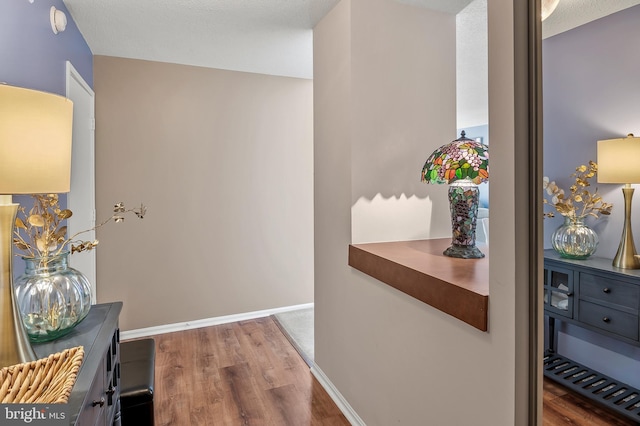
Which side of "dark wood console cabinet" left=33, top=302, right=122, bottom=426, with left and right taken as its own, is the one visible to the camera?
right

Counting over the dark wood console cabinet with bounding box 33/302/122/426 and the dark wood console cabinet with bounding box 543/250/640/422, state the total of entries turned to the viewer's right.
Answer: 1

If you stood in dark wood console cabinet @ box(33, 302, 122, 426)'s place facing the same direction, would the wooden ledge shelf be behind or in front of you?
in front
